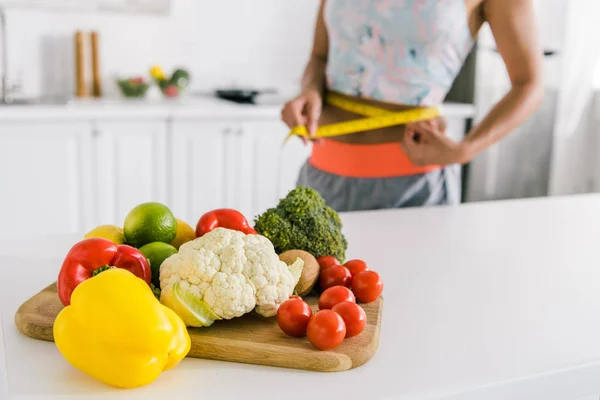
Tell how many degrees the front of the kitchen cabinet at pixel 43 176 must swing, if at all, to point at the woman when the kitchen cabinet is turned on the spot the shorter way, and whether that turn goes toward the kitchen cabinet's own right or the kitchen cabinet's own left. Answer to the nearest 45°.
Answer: approximately 45° to the kitchen cabinet's own left

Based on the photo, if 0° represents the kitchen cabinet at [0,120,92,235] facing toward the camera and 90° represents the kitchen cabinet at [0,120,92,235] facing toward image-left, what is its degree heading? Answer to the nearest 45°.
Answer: approximately 0°

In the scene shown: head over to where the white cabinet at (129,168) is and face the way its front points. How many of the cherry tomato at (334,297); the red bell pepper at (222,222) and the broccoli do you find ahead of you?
3

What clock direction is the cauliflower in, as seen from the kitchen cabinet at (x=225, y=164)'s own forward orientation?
The cauliflower is roughly at 12 o'clock from the kitchen cabinet.

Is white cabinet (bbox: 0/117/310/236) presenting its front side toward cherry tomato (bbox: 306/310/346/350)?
yes
